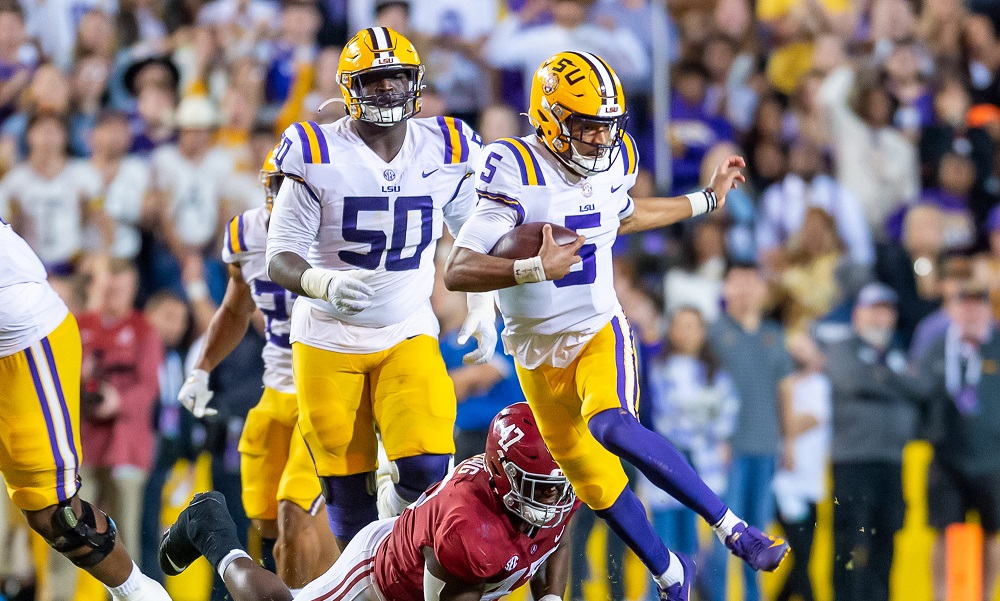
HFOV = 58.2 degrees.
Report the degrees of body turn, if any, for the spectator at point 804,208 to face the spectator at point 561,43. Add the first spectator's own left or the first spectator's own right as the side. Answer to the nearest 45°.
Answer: approximately 90° to the first spectator's own right

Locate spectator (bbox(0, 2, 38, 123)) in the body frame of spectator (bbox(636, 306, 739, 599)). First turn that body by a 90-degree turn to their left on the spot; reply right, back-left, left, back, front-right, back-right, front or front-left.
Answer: back

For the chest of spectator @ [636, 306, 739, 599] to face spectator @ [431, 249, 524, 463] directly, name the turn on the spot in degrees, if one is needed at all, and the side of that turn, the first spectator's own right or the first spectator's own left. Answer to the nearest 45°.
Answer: approximately 45° to the first spectator's own right

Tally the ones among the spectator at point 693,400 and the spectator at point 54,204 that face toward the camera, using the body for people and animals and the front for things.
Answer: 2

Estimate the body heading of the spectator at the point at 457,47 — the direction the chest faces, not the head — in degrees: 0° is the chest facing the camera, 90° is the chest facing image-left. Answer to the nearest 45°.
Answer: approximately 0°

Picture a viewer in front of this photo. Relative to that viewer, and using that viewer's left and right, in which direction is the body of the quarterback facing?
facing the viewer and to the right of the viewer

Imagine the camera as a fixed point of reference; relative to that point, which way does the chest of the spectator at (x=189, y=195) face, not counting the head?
toward the camera
